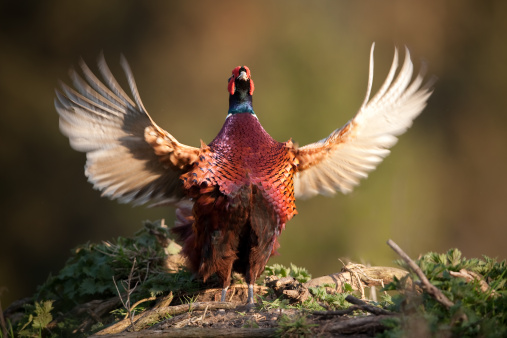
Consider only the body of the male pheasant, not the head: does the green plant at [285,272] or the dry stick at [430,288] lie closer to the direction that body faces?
the dry stick

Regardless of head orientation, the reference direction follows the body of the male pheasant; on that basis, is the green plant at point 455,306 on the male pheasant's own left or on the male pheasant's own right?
on the male pheasant's own left

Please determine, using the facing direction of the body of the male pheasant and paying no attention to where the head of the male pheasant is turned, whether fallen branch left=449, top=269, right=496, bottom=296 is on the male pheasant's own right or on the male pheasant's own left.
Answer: on the male pheasant's own left

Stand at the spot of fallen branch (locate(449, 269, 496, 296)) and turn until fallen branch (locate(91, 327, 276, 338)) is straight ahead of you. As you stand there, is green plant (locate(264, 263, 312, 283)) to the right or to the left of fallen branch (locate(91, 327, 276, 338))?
right

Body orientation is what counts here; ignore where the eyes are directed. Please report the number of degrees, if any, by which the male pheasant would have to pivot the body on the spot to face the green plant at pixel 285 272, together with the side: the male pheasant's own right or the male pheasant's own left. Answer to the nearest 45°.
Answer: approximately 135° to the male pheasant's own left

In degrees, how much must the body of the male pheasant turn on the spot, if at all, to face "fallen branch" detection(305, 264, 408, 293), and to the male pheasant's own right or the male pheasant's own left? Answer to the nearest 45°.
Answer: approximately 90° to the male pheasant's own left

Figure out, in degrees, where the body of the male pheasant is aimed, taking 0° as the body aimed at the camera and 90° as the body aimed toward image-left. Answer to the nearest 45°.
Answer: approximately 0°

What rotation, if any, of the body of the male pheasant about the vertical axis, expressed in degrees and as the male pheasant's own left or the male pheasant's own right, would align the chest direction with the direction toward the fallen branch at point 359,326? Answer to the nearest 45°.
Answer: approximately 45° to the male pheasant's own left
